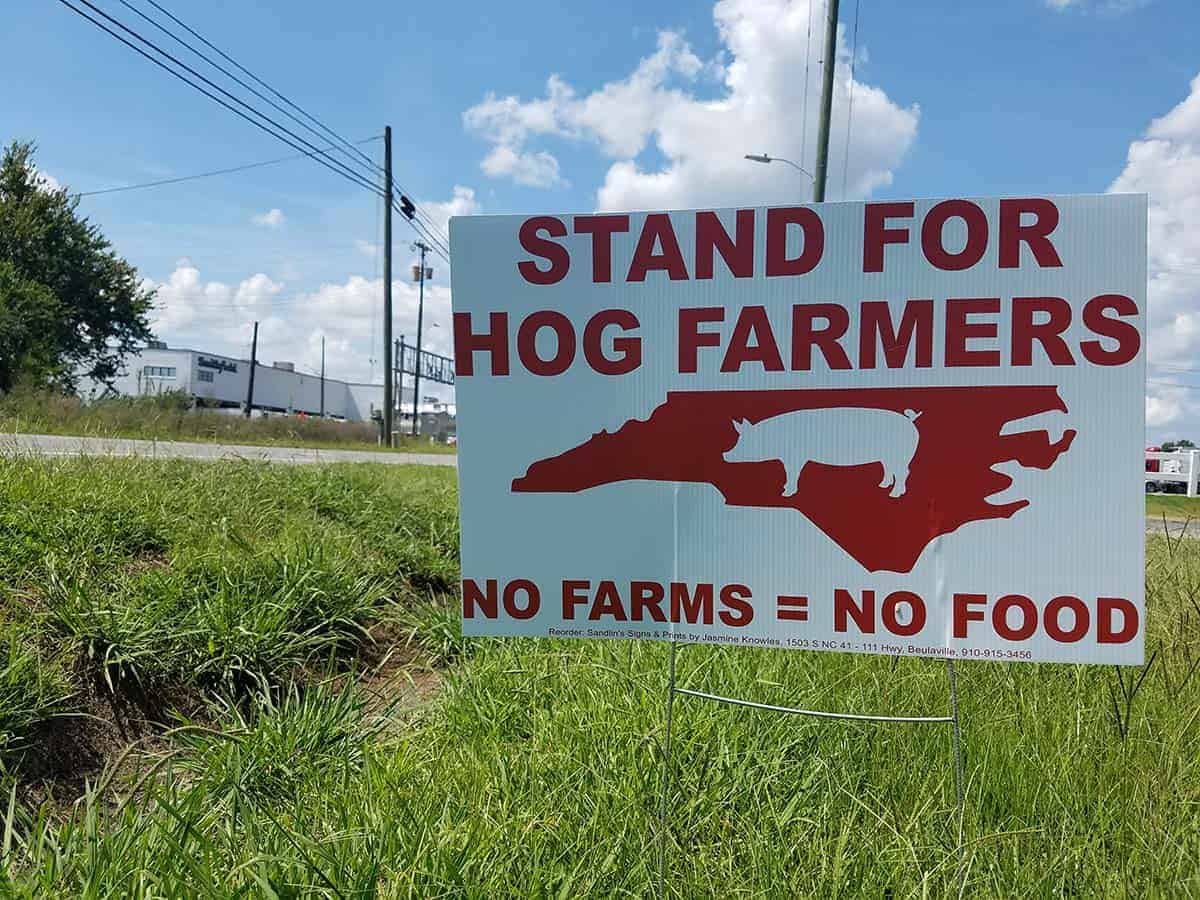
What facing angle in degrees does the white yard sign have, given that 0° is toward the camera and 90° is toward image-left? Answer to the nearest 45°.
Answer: approximately 0°

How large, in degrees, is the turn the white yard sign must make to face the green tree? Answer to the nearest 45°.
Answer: approximately 135° to its right

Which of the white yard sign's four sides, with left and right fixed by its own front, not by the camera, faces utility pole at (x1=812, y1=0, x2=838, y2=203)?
back

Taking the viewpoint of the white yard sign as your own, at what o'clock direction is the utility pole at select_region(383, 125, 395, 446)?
The utility pole is roughly at 5 o'clock from the white yard sign.
